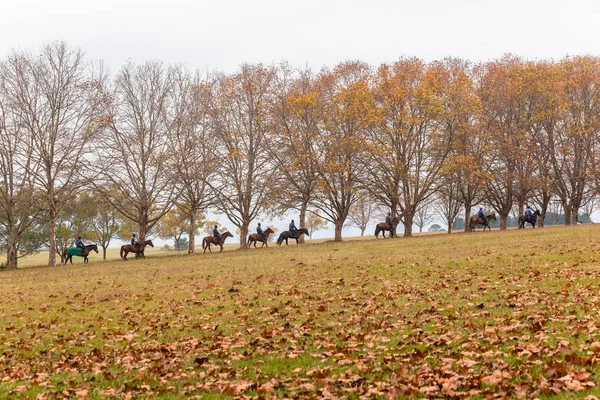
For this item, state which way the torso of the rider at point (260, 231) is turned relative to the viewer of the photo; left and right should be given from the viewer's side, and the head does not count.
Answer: facing to the right of the viewer

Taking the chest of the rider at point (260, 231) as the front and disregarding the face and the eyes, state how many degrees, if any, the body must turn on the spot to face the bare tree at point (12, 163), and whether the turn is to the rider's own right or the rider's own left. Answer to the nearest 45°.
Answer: approximately 180°
